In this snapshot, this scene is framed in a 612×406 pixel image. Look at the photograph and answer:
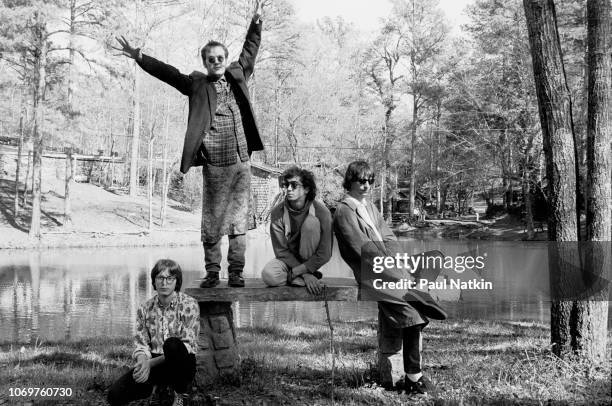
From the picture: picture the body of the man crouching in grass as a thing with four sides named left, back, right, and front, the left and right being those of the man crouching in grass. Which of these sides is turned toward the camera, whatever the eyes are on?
front

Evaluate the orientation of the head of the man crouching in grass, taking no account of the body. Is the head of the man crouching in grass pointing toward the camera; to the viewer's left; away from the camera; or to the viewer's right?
toward the camera

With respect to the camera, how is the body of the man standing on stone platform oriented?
toward the camera

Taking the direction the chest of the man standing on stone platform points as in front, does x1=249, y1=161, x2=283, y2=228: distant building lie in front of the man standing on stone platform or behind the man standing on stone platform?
behind

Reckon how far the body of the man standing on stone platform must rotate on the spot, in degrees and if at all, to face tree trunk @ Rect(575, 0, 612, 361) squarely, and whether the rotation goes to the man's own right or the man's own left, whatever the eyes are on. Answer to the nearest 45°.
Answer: approximately 90° to the man's own left

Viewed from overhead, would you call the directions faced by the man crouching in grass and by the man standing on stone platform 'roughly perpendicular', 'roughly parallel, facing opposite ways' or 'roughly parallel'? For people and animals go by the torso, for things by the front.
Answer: roughly parallel

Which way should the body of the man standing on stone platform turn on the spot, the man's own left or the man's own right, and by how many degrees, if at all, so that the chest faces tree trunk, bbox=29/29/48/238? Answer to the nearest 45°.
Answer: approximately 180°

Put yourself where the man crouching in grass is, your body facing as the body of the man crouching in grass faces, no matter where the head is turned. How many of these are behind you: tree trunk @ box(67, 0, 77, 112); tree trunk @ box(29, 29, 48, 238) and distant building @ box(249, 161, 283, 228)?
3

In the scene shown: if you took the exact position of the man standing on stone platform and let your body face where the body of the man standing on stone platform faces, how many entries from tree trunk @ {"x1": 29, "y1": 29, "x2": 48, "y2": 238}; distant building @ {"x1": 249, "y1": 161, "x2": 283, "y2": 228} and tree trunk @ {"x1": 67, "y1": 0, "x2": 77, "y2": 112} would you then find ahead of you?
0

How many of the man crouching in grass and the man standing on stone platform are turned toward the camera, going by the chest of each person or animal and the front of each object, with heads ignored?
2

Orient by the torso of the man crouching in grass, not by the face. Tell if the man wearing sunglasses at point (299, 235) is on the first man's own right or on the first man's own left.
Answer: on the first man's own left

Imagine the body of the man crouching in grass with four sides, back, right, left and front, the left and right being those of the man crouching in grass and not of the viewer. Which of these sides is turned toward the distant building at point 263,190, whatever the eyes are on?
back

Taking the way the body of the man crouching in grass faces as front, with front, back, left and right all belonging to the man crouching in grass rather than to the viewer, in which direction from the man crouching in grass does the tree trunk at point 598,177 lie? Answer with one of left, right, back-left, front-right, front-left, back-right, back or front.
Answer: left

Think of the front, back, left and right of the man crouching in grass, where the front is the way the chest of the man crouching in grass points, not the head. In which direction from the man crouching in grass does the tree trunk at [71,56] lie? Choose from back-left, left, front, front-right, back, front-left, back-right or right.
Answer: back
